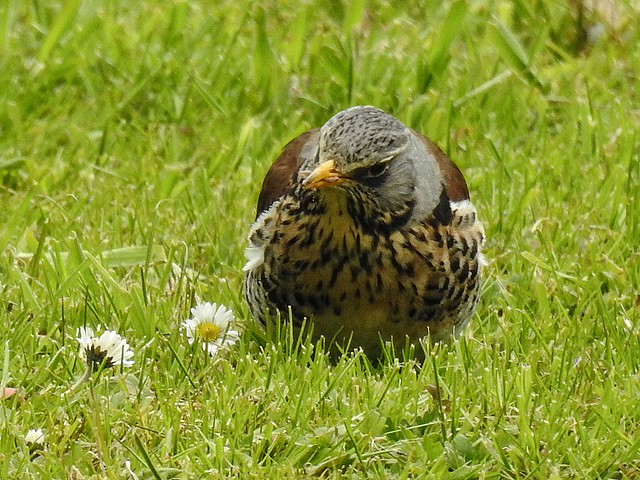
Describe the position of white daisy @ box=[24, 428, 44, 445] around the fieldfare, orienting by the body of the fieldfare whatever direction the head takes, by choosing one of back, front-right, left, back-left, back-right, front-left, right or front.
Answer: front-right

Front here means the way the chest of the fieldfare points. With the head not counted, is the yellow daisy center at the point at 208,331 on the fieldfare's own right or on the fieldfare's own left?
on the fieldfare's own right

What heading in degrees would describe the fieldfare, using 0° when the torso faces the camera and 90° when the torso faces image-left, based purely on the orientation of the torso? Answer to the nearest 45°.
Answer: approximately 0°

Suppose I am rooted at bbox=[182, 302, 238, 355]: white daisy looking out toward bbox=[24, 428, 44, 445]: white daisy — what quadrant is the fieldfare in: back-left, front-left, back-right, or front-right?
back-left

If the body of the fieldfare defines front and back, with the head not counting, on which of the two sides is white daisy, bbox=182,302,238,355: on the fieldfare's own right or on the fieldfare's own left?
on the fieldfare's own right

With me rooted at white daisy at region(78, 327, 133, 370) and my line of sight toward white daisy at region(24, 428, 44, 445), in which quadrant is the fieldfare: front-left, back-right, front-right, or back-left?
back-left

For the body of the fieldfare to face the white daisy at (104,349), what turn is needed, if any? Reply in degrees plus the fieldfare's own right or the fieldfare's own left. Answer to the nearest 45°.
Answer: approximately 45° to the fieldfare's own right
